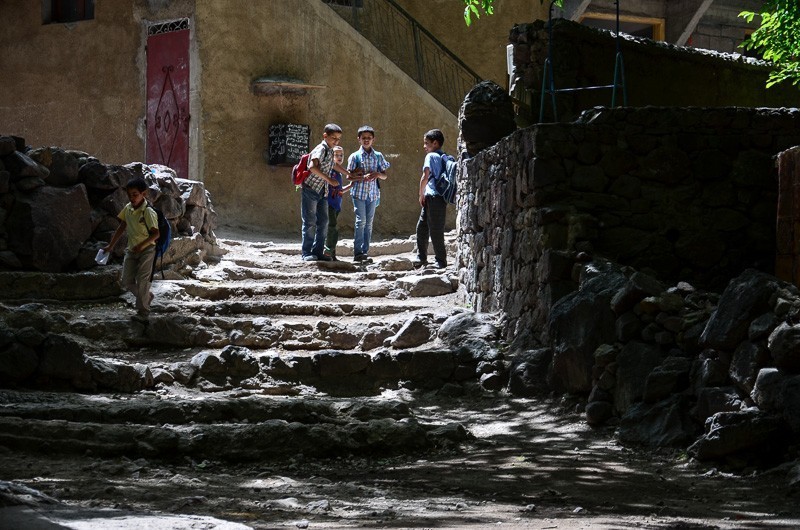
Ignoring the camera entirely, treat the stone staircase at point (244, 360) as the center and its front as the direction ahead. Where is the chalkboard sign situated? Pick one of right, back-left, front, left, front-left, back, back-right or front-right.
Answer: back

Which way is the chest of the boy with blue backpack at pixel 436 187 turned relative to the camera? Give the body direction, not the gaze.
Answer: to the viewer's left

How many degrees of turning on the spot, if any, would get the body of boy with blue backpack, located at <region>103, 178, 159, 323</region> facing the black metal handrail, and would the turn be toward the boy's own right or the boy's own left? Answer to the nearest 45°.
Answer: approximately 180°

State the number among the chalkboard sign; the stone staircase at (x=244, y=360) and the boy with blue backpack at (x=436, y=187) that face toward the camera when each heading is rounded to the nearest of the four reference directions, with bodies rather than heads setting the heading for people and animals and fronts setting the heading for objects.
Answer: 2

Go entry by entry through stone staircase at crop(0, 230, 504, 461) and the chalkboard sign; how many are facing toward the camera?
2

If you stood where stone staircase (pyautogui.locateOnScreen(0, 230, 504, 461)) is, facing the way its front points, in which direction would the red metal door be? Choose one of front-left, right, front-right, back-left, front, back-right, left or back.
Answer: back

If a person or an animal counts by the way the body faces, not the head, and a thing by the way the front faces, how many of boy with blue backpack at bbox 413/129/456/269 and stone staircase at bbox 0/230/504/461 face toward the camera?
1

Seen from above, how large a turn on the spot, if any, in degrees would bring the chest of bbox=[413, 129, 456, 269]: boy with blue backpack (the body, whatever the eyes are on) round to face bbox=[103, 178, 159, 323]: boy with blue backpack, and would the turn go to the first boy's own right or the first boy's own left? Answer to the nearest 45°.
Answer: approximately 45° to the first boy's own left

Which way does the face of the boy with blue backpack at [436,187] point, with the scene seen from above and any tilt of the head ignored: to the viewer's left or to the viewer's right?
to the viewer's left

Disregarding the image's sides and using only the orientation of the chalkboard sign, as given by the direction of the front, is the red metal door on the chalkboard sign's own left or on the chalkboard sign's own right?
on the chalkboard sign's own right

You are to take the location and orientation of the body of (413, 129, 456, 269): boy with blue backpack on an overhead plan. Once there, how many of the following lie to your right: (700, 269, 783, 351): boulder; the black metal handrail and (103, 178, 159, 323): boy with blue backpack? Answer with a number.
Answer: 1

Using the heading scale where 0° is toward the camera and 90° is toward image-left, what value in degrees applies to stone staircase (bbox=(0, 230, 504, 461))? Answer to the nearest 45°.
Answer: approximately 0°

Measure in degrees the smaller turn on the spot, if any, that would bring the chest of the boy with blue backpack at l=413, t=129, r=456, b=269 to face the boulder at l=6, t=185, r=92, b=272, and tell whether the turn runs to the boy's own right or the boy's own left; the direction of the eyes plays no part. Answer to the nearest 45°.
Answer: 0° — they already face it
